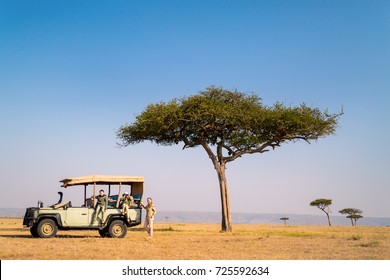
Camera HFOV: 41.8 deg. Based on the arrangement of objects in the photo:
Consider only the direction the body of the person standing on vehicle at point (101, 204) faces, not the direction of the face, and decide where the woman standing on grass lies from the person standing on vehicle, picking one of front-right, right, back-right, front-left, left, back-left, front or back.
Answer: left

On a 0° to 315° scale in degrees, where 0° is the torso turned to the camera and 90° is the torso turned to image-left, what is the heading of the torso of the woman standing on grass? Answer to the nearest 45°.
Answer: approximately 45°

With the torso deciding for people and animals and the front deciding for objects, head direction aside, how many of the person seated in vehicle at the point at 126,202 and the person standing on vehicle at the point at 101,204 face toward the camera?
2

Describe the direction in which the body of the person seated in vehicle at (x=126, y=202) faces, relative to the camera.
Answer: toward the camera

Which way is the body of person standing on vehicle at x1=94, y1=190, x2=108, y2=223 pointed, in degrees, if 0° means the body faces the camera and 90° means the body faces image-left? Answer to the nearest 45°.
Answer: approximately 0°

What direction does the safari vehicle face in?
to the viewer's left

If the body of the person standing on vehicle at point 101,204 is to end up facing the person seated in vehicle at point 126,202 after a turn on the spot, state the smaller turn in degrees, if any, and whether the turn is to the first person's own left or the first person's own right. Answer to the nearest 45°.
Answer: approximately 90° to the first person's own left

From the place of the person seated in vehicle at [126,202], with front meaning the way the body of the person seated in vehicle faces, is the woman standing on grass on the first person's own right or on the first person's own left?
on the first person's own left

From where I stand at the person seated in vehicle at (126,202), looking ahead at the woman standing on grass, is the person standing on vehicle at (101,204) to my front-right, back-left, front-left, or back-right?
back-right

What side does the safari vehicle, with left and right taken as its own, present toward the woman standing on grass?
back
